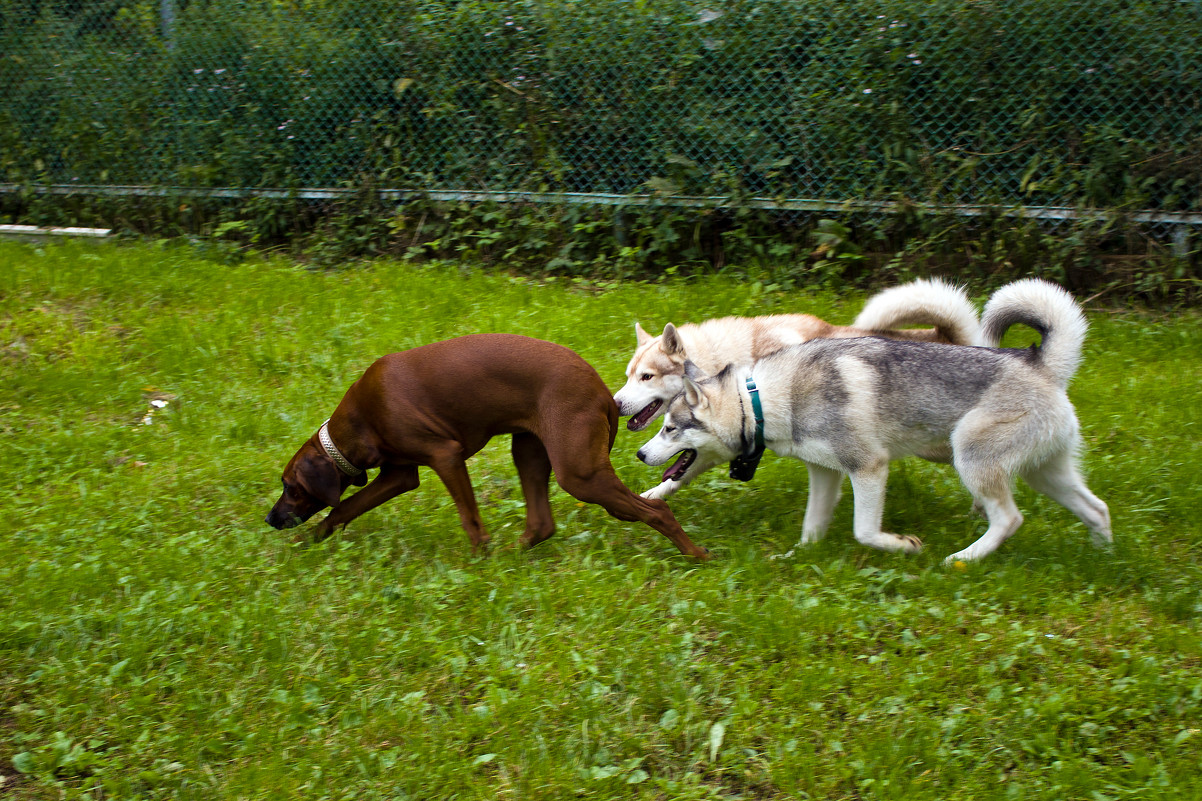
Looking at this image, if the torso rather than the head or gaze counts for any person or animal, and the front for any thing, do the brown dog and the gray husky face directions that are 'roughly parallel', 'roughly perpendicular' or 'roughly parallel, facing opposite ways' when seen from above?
roughly parallel

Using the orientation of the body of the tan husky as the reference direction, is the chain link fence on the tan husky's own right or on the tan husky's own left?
on the tan husky's own right

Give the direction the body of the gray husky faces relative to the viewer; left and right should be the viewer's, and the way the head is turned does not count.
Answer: facing to the left of the viewer

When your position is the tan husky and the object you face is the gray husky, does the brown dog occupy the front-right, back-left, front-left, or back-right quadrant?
front-right

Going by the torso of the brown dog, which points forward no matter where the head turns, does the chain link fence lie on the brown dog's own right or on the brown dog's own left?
on the brown dog's own right

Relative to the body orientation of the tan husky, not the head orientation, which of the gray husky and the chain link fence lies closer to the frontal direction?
the chain link fence

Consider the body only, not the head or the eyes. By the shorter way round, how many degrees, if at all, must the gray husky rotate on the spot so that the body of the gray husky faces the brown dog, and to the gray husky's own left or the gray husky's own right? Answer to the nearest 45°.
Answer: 0° — it already faces it

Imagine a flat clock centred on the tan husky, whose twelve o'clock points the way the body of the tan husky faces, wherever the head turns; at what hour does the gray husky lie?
The gray husky is roughly at 8 o'clock from the tan husky.

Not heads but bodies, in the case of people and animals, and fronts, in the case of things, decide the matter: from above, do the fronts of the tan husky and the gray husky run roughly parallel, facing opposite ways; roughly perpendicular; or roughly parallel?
roughly parallel

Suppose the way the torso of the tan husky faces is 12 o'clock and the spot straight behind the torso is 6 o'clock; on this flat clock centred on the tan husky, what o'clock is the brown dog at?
The brown dog is roughly at 10 o'clock from the tan husky.

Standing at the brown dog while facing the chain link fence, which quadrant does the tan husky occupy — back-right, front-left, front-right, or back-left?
front-right

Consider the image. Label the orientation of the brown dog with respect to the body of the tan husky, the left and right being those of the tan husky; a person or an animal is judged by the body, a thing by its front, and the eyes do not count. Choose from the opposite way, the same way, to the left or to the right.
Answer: the same way

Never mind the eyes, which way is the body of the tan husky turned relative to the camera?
to the viewer's left

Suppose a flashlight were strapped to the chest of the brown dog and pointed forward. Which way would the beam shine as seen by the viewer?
to the viewer's left

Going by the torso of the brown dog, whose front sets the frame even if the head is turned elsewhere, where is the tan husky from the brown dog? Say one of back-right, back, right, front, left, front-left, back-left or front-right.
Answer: back-right

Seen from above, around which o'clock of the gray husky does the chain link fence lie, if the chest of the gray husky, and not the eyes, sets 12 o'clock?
The chain link fence is roughly at 2 o'clock from the gray husky.

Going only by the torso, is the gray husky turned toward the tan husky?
no
